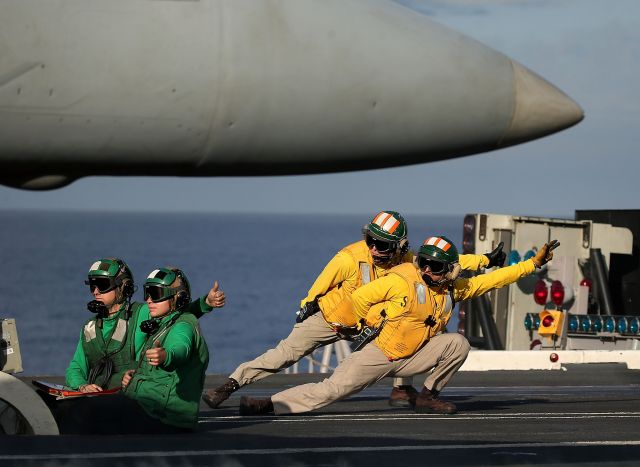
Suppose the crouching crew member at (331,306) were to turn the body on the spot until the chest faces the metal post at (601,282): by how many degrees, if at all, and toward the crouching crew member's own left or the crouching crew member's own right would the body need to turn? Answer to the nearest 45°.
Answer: approximately 90° to the crouching crew member's own left

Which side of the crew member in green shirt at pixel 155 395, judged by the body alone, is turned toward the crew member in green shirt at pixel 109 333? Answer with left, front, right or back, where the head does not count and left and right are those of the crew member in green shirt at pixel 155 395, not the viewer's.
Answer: right

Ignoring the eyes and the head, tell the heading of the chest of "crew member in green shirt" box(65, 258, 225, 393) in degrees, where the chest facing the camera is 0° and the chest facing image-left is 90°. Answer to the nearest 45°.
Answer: approximately 45°

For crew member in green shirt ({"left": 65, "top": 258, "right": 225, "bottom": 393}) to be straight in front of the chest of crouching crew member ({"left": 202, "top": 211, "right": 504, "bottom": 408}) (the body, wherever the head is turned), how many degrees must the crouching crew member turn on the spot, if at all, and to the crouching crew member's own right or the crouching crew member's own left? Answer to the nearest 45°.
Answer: approximately 90° to the crouching crew member's own right

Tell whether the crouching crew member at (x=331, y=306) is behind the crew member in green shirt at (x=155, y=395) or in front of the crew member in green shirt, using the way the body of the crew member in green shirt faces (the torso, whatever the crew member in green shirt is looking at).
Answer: behind

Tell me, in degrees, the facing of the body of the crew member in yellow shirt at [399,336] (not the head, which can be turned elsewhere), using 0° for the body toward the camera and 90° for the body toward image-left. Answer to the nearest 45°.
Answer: approximately 315°
